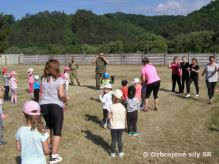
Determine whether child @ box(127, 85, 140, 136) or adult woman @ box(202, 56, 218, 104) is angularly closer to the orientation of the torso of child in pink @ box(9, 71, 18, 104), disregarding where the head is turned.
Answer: the adult woman

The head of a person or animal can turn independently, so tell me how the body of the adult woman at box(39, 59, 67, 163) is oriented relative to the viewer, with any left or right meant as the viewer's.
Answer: facing away from the viewer

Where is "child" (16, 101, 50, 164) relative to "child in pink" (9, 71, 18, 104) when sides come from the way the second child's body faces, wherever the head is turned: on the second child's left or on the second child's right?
on the second child's right

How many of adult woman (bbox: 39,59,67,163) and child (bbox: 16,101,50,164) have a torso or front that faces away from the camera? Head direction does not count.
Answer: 2

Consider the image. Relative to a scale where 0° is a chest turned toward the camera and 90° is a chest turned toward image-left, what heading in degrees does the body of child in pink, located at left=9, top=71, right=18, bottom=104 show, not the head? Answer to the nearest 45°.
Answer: approximately 225°

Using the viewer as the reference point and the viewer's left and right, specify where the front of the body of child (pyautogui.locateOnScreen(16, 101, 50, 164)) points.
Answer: facing away from the viewer

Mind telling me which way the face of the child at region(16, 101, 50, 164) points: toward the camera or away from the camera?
away from the camera

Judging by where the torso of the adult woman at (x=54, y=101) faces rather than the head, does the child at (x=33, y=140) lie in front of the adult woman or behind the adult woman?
behind
